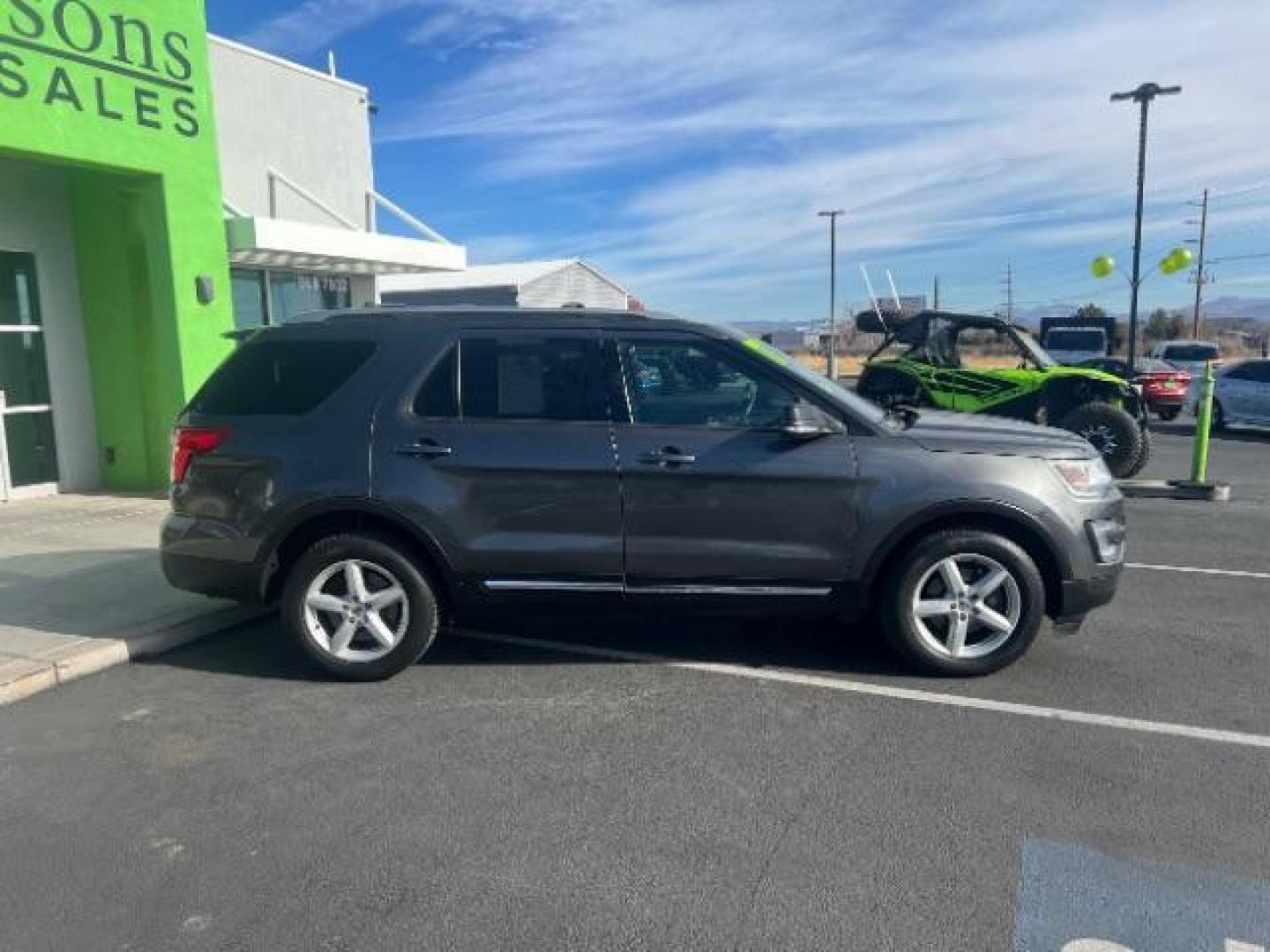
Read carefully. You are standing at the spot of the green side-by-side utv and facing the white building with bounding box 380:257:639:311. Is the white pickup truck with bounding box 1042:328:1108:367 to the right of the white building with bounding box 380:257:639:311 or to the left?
right

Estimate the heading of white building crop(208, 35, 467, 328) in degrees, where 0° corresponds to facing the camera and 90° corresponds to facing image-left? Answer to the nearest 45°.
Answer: approximately 315°

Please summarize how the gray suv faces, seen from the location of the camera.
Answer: facing to the right of the viewer

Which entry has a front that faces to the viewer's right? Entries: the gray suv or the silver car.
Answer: the gray suv

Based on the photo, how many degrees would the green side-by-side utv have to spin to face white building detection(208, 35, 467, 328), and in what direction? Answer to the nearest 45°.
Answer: approximately 180°

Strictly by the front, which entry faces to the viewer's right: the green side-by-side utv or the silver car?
the green side-by-side utv

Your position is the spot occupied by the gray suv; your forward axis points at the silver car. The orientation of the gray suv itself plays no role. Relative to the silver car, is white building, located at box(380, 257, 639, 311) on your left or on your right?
left

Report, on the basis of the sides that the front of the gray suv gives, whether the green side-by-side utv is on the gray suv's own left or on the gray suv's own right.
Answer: on the gray suv's own left

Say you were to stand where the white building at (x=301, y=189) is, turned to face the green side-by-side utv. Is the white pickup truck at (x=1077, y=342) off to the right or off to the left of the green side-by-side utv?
left

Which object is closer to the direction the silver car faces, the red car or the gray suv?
the red car

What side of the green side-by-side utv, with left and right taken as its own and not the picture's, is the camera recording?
right
